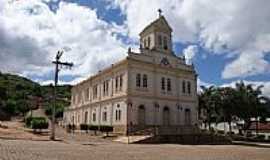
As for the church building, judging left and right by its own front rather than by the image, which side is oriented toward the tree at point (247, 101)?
left

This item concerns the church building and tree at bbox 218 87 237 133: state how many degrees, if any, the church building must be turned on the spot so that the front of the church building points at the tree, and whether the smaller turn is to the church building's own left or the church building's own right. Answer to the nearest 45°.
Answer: approximately 90° to the church building's own left

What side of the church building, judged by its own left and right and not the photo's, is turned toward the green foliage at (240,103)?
left

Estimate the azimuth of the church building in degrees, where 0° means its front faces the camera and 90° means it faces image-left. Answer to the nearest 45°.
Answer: approximately 315°

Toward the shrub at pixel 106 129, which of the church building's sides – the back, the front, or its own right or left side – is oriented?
right
